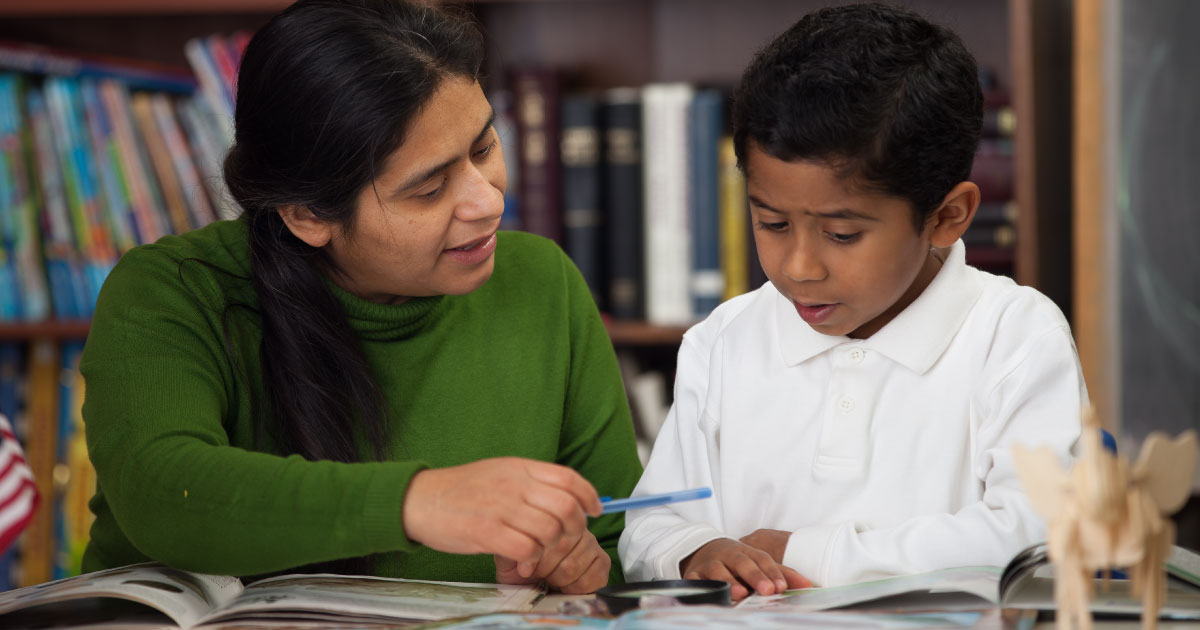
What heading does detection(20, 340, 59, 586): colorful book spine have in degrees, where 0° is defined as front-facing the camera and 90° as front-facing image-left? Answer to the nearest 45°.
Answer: approximately 0°

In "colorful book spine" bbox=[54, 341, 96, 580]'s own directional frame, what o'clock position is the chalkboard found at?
The chalkboard is roughly at 10 o'clock from the colorful book spine.

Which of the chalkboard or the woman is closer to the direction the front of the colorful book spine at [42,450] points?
the woman

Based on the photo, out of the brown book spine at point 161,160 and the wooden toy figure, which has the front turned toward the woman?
the brown book spine

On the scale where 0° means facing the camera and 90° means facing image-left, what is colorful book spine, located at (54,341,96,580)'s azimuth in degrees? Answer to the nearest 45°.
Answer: approximately 0°

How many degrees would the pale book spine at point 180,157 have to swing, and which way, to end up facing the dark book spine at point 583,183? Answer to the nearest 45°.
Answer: approximately 45° to its left

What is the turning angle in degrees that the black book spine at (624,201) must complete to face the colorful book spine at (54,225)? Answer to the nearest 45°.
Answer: approximately 90° to its right
